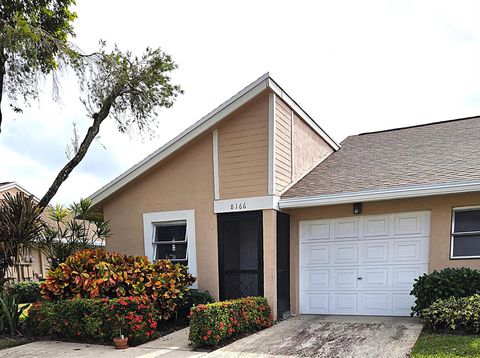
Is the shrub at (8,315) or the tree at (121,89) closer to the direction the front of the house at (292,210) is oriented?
the shrub

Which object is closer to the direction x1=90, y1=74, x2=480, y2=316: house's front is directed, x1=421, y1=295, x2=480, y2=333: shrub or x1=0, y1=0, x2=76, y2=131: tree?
the shrub

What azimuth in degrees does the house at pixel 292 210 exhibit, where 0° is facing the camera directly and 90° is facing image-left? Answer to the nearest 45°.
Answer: approximately 0°

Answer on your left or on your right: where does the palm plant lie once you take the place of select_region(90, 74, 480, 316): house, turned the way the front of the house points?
on your right

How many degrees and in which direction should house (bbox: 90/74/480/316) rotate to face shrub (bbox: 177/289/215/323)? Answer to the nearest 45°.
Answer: approximately 90° to its right

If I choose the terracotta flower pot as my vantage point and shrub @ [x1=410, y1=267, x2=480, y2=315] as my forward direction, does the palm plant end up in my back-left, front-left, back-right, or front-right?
back-left

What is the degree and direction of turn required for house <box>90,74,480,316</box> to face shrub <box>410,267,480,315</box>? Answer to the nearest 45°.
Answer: approximately 45° to its left

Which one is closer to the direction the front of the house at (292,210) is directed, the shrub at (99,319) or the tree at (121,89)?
the shrub
